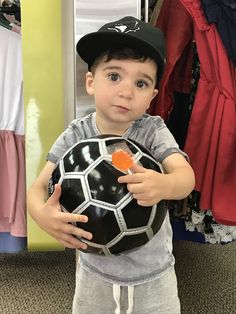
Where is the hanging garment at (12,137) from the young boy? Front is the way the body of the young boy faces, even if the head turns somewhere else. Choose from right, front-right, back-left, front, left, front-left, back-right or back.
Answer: back-right

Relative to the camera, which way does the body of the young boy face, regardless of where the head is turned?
toward the camera
